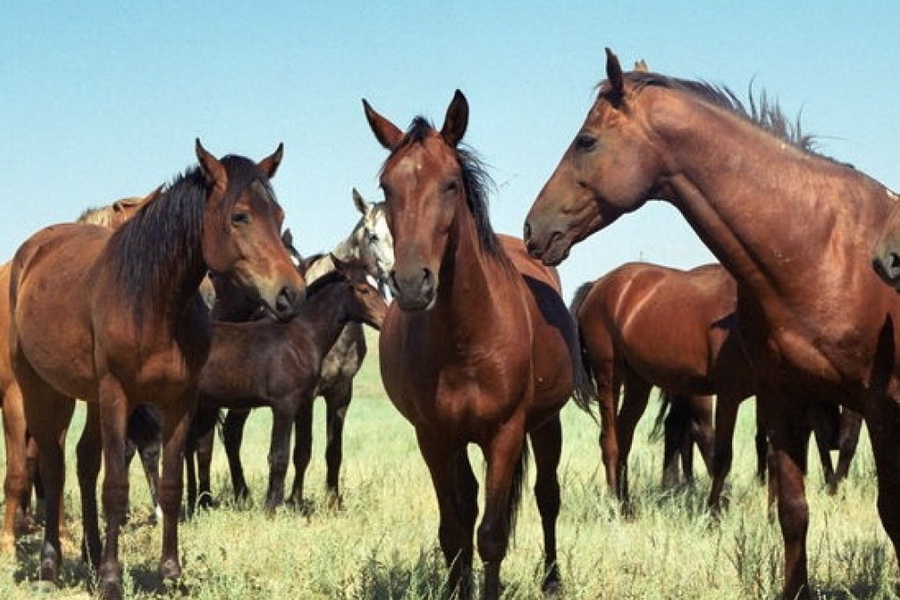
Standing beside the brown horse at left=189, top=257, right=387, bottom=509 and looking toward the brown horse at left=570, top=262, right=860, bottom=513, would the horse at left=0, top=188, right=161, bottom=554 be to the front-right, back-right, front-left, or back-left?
back-right

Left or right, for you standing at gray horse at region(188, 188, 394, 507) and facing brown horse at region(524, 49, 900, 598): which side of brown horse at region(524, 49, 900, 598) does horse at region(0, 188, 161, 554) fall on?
right

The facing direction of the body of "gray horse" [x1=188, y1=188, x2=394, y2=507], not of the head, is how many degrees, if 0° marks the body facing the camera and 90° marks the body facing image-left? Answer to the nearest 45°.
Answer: approximately 315°

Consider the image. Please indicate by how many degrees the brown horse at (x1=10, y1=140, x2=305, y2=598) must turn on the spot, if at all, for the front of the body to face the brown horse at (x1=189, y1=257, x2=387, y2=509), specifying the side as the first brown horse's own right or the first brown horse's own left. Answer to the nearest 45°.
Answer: approximately 135° to the first brown horse's own left

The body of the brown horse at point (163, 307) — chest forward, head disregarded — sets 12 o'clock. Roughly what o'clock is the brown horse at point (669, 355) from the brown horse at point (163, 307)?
the brown horse at point (669, 355) is roughly at 9 o'clock from the brown horse at point (163, 307).

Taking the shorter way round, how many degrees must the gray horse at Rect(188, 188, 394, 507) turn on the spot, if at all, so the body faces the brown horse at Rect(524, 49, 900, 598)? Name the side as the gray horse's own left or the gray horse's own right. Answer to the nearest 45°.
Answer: approximately 45° to the gray horse's own right

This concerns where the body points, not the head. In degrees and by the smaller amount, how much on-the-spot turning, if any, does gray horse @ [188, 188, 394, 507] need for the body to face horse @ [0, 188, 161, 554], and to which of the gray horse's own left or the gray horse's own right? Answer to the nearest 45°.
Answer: approximately 90° to the gray horse's own right

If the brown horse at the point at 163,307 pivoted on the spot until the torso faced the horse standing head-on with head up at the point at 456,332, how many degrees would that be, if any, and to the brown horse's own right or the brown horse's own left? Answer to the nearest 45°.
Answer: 0° — it already faces it

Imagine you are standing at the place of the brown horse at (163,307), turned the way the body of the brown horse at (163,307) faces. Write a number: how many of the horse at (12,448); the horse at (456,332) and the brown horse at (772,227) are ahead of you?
2
